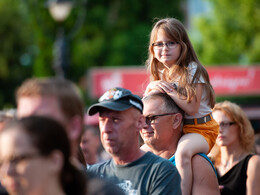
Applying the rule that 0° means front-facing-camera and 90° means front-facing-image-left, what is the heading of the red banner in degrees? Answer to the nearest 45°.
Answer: approximately 0°

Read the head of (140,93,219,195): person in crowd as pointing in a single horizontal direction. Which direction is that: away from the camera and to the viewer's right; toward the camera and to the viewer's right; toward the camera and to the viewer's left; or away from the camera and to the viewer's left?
toward the camera and to the viewer's left

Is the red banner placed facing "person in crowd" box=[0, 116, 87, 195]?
yes

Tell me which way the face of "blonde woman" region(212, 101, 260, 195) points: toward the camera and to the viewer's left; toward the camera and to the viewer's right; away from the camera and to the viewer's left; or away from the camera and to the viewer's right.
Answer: toward the camera and to the viewer's left

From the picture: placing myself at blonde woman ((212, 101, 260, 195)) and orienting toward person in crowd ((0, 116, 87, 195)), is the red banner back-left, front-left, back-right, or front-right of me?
back-right

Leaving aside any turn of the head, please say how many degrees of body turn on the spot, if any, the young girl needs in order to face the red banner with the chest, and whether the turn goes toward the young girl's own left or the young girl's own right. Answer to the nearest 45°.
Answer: approximately 135° to the young girl's own right

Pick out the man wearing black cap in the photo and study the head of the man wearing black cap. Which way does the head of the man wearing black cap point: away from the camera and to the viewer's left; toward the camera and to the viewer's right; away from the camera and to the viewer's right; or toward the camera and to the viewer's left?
toward the camera and to the viewer's left

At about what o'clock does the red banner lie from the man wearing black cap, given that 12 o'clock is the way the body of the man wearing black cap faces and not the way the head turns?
The red banner is roughly at 5 o'clock from the man wearing black cap.
